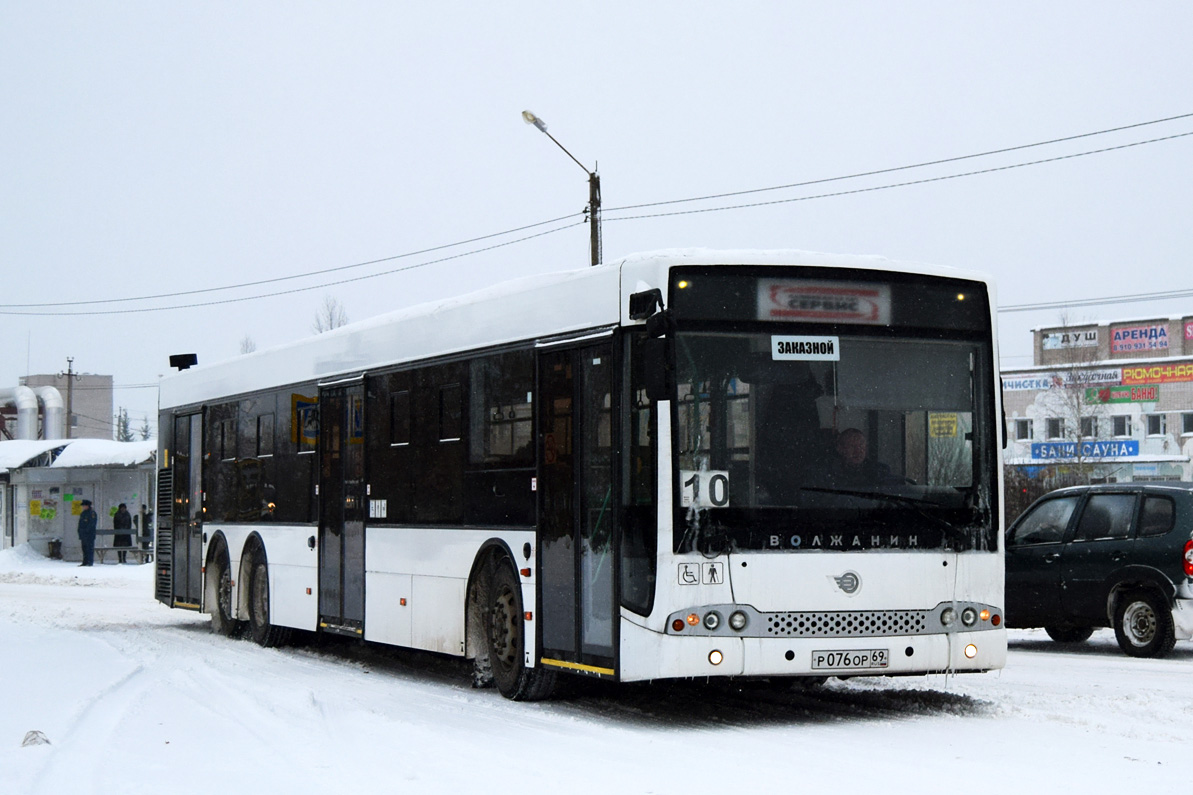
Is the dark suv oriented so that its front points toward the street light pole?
yes

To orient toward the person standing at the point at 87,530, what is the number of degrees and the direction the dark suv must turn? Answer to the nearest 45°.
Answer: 0° — it already faces them

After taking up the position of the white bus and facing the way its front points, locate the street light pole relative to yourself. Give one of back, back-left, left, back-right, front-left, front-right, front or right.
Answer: back-left

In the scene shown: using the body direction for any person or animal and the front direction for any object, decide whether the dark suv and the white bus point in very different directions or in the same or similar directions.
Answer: very different directions

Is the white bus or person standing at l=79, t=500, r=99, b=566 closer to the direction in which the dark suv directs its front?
the person standing

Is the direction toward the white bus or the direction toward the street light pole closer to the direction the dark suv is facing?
the street light pole

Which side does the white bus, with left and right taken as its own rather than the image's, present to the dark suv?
left

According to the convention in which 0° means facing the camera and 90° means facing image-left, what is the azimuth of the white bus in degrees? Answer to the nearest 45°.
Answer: approximately 315°

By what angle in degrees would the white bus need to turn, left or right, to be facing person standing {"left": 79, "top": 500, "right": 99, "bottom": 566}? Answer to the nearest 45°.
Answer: approximately 180°

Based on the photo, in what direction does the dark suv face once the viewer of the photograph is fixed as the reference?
facing away from the viewer and to the left of the viewer

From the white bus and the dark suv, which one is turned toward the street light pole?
the dark suv
